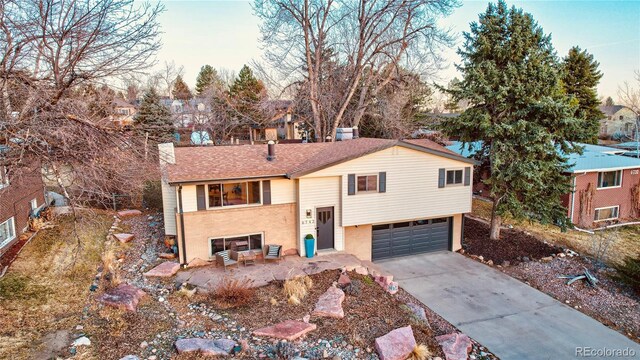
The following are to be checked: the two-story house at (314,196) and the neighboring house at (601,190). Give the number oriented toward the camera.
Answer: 2

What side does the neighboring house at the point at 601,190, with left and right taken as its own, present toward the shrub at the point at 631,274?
front

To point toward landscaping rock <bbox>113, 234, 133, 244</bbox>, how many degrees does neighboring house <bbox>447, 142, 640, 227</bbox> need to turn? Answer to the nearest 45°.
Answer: approximately 45° to its right

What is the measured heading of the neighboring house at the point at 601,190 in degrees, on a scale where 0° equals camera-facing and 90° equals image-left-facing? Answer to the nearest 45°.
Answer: approximately 0°

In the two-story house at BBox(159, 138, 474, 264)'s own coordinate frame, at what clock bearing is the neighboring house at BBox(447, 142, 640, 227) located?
The neighboring house is roughly at 8 o'clock from the two-story house.

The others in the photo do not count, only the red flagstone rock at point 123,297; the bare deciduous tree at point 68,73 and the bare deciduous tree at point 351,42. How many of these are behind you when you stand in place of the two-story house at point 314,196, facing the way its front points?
1

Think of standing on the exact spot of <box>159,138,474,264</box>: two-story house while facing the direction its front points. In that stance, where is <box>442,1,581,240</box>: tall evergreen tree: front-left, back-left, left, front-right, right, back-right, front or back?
left

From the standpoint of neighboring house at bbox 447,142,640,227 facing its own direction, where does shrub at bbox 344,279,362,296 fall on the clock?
The shrub is roughly at 1 o'clock from the neighboring house.

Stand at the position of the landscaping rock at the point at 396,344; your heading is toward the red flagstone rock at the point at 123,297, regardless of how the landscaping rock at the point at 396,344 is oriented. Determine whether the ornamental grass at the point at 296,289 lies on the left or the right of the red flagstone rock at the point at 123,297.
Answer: right

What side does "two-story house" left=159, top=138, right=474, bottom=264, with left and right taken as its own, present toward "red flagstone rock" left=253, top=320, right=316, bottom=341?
front

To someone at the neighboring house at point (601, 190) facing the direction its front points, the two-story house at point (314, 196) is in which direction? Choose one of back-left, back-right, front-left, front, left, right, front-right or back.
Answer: front-right

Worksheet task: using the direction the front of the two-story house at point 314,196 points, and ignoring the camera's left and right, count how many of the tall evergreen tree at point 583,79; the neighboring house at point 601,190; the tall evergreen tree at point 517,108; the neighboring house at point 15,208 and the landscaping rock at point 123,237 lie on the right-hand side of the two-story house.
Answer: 2

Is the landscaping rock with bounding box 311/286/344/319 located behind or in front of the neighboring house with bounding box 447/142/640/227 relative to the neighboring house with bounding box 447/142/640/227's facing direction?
in front

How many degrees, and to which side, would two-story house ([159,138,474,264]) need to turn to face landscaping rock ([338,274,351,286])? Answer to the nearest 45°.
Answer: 0° — it already faces it

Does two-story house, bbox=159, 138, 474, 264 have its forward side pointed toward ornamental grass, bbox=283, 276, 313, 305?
yes

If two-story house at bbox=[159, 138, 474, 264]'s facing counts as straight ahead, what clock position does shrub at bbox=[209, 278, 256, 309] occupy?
The shrub is roughly at 1 o'clock from the two-story house.

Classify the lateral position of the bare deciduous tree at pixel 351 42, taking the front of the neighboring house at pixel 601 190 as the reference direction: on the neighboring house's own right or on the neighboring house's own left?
on the neighboring house's own right
